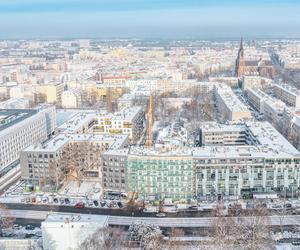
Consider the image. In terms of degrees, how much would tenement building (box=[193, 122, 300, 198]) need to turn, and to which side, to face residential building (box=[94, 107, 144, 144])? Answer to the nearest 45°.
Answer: approximately 135° to its right

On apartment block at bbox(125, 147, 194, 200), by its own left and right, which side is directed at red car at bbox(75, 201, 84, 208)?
right

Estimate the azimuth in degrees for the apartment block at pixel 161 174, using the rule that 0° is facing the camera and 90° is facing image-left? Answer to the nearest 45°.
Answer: approximately 0°

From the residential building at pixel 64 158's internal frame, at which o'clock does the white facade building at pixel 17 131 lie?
The white facade building is roughly at 5 o'clock from the residential building.

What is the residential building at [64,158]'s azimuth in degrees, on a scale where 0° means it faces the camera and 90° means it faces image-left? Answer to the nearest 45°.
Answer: approximately 0°

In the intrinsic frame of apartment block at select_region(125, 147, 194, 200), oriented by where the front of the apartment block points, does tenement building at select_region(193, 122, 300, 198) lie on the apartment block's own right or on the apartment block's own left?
on the apartment block's own left

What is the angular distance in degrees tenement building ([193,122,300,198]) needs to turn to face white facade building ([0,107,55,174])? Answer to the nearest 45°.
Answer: approximately 90° to its right

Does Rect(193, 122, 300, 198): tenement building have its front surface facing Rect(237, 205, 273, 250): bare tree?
yes
